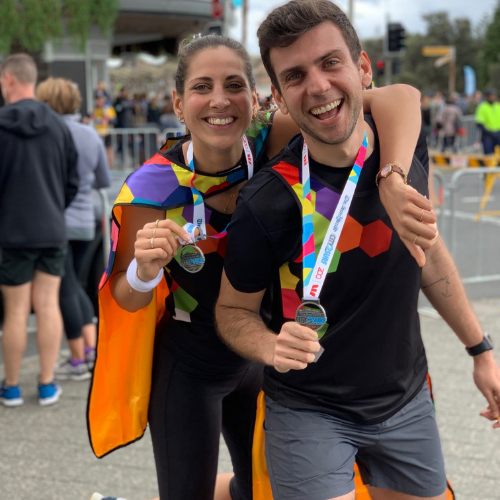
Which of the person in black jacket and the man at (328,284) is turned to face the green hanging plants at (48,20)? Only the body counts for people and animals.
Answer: the person in black jacket

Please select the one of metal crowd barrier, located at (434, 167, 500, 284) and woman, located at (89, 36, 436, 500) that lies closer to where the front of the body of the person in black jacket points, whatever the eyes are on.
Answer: the metal crowd barrier

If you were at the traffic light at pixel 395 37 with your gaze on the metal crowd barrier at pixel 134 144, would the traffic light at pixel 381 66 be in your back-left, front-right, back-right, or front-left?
back-right

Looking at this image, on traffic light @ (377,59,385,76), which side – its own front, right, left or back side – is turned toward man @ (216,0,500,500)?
front

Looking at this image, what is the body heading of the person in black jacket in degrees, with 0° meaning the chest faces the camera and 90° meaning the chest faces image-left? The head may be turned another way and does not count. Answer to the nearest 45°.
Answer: approximately 180°

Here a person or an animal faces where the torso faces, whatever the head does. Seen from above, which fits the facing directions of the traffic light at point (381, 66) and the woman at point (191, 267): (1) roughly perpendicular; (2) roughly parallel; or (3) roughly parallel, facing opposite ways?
roughly parallel

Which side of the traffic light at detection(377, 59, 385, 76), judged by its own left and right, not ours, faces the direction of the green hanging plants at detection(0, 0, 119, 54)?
right

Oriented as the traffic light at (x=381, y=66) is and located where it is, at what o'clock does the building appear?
The building is roughly at 3 o'clock from the traffic light.

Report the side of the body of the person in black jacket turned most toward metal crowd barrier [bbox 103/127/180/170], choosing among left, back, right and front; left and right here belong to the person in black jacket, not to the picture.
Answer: front

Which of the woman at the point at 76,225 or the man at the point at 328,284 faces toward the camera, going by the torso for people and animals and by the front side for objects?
the man

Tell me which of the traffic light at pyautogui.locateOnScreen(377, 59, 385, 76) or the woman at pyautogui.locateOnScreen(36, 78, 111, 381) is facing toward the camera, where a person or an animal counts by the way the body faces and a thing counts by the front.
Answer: the traffic light

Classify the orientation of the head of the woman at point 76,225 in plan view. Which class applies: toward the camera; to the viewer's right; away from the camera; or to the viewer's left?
away from the camera

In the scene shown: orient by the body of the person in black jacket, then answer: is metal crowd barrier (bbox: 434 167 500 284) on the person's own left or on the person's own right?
on the person's own right

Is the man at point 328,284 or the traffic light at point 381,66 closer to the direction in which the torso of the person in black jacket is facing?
the traffic light

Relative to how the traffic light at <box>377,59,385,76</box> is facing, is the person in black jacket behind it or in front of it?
in front

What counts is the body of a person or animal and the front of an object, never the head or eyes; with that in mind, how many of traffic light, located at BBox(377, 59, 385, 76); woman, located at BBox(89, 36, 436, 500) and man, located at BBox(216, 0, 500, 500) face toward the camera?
3

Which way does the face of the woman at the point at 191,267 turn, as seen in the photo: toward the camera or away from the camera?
toward the camera

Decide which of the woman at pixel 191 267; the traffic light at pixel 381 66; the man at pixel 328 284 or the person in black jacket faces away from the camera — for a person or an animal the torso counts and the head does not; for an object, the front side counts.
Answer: the person in black jacket

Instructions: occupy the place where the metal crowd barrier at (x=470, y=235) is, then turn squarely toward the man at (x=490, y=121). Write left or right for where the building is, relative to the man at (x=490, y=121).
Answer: left

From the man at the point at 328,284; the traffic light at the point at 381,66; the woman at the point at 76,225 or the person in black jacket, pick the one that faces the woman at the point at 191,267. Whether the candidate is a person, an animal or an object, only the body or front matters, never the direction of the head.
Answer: the traffic light

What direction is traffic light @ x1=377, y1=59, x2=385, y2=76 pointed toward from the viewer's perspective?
toward the camera

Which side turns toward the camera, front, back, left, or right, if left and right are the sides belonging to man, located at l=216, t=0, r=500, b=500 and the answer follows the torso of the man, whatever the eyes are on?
front

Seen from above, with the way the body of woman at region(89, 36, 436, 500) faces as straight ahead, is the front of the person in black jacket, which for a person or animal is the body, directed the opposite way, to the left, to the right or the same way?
the opposite way
